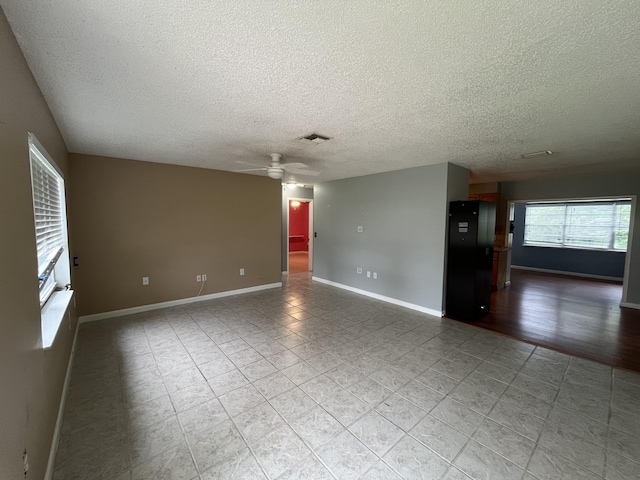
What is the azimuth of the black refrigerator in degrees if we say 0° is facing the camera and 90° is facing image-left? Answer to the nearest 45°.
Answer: approximately 315°

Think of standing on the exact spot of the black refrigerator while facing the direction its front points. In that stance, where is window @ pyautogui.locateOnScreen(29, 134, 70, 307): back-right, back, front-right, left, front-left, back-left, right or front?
right

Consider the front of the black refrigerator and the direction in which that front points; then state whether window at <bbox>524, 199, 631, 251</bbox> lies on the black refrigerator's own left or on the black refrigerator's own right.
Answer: on the black refrigerator's own left
